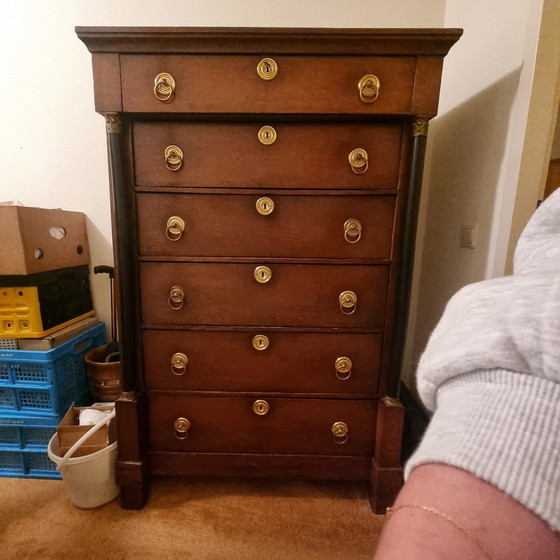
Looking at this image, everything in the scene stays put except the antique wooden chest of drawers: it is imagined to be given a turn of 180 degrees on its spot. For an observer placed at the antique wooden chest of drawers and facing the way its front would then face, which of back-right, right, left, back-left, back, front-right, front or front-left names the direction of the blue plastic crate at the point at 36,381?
left

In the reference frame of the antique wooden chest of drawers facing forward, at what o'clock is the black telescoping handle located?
The black telescoping handle is roughly at 4 o'clock from the antique wooden chest of drawers.

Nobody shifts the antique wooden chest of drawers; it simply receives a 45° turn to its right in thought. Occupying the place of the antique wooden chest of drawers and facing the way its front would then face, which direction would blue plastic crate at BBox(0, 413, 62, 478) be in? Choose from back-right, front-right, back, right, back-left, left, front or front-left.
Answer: front-right

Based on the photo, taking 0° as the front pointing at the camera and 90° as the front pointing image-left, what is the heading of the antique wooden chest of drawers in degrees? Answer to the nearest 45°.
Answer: approximately 0°

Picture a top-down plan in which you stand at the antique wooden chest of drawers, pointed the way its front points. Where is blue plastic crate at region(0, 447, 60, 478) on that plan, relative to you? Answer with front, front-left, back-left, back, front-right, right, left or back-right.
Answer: right

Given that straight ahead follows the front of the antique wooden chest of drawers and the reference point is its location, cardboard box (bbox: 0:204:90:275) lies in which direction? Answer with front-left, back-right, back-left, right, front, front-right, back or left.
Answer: right

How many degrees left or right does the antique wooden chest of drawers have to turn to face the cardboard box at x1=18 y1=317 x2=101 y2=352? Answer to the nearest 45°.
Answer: approximately 90° to its right
